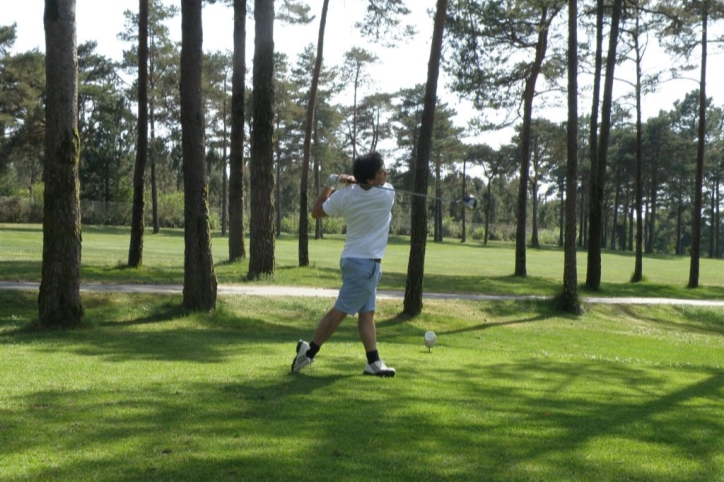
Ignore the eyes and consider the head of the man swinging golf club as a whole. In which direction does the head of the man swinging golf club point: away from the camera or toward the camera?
away from the camera

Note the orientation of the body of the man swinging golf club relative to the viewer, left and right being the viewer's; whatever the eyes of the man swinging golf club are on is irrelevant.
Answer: facing away from the viewer and to the right of the viewer

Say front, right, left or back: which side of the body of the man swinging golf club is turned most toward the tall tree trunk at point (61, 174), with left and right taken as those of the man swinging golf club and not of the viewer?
left
